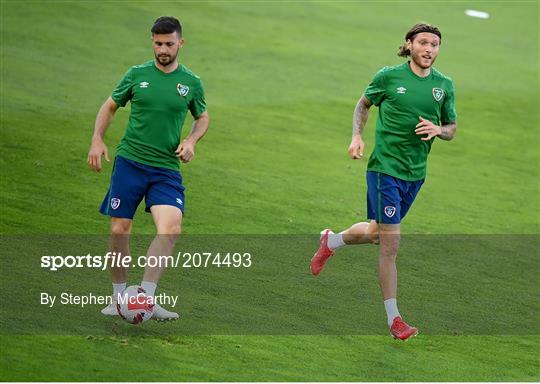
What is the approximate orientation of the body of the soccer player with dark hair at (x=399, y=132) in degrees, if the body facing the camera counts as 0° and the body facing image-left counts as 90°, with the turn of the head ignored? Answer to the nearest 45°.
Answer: approximately 315°

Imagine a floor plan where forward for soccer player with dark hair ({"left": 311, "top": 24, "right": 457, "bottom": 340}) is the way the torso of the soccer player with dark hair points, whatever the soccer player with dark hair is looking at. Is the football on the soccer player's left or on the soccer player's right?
on the soccer player's right

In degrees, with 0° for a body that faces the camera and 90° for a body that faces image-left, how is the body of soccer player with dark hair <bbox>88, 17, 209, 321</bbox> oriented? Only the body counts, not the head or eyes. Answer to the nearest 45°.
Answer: approximately 0°

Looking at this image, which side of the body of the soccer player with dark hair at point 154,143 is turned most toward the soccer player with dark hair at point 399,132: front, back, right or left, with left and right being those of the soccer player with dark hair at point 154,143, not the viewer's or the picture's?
left
